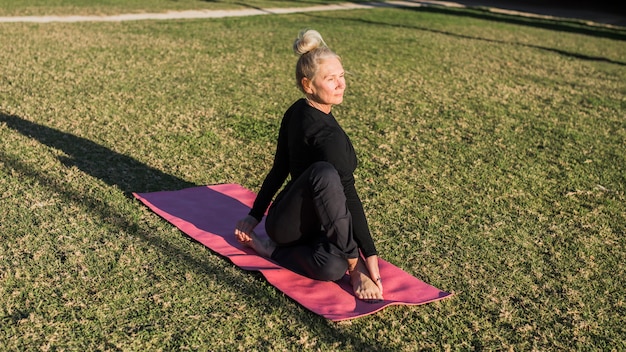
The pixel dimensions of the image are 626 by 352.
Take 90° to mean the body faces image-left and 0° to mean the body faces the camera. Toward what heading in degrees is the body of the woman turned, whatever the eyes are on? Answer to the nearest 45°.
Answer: approximately 315°
